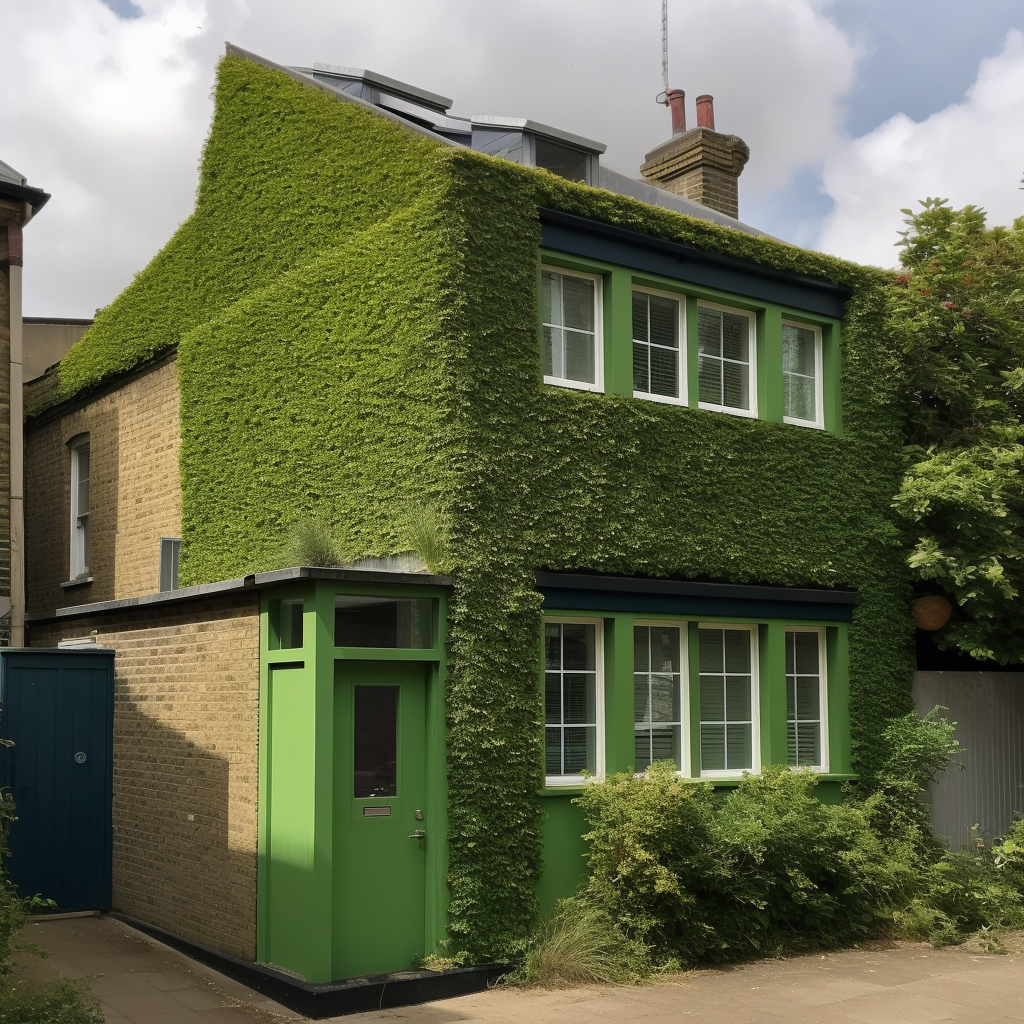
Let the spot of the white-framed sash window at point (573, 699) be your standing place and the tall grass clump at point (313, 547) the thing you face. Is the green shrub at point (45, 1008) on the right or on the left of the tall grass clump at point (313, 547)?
left

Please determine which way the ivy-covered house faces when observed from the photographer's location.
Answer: facing the viewer and to the right of the viewer

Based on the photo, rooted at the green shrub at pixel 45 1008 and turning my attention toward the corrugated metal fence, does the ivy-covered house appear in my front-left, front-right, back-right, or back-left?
front-left
